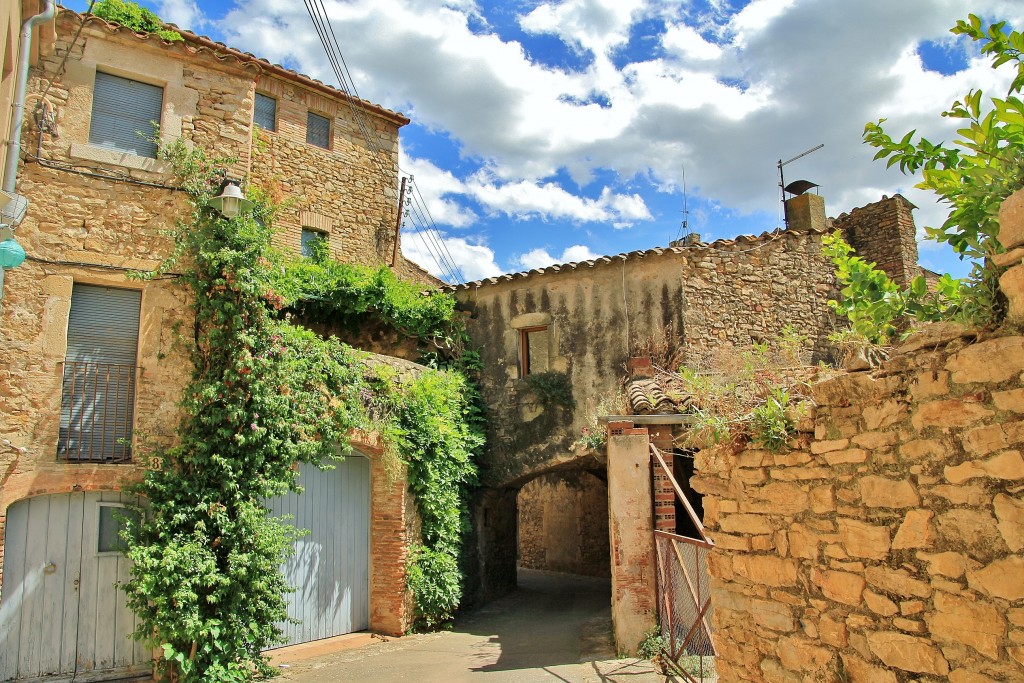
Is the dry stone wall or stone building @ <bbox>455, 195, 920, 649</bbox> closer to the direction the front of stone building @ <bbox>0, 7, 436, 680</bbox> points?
the dry stone wall

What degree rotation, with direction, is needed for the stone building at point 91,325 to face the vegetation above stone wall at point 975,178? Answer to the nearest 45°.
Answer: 0° — it already faces it

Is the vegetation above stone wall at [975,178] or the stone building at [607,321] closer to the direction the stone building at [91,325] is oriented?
the vegetation above stone wall

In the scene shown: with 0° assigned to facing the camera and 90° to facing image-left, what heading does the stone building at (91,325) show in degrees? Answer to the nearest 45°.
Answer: approximately 315°

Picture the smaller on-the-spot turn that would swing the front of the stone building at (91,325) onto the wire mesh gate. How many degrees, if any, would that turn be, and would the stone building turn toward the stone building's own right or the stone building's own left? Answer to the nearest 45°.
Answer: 0° — it already faces it

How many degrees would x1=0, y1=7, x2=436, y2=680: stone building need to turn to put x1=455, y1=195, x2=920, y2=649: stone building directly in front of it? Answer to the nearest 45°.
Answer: approximately 45° to its left

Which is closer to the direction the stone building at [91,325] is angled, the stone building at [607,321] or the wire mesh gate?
the wire mesh gate

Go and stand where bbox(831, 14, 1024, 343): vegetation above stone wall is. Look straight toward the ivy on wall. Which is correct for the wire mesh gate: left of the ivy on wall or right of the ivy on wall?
right
